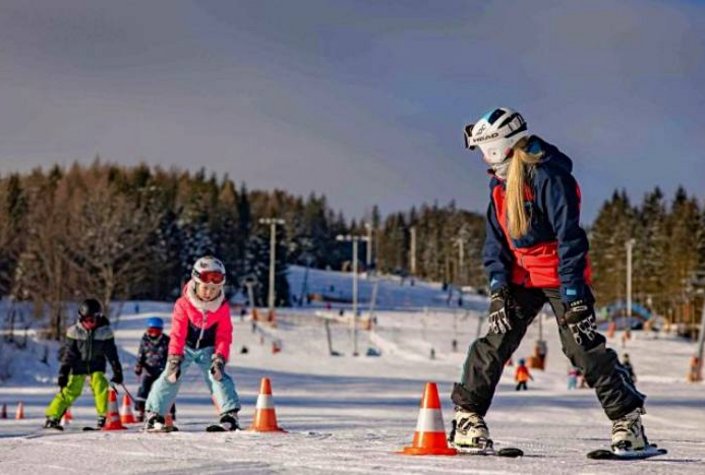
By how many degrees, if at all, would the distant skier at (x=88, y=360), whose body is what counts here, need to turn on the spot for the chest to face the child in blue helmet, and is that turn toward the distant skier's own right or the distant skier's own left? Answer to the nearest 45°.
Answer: approximately 135° to the distant skier's own left

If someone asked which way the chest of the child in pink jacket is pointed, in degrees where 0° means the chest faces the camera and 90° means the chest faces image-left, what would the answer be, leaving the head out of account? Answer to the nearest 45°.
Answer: approximately 0°

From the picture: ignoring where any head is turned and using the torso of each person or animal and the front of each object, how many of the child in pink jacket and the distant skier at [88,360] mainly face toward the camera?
2

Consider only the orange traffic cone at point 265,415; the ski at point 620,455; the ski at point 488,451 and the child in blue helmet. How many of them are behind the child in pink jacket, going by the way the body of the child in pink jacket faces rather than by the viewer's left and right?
1

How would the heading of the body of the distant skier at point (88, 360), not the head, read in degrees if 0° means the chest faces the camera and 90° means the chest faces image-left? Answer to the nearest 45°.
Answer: approximately 0°

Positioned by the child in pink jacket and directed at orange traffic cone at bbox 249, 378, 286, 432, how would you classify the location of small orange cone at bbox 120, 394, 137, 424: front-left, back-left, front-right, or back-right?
back-left

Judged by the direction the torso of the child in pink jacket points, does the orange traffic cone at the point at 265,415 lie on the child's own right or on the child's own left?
on the child's own left

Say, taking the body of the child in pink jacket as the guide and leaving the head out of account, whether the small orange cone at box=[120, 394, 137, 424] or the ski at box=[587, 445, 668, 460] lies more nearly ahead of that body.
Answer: the ski

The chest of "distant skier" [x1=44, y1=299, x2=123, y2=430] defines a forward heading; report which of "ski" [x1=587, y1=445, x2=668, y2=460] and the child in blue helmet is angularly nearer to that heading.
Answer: the ski

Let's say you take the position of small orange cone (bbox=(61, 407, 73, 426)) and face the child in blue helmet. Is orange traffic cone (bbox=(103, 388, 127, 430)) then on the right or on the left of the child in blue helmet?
right
